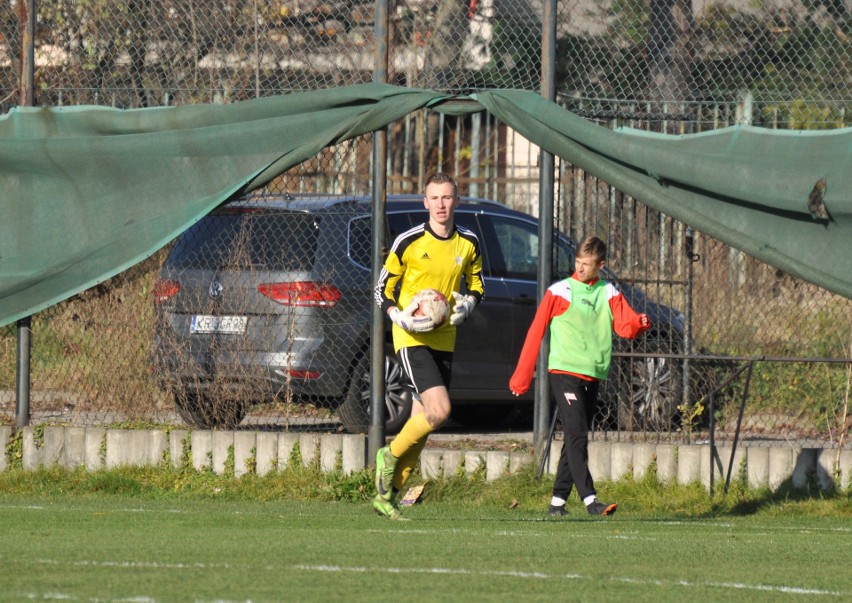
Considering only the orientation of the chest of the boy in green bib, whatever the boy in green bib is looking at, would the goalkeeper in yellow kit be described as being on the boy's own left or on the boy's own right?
on the boy's own right

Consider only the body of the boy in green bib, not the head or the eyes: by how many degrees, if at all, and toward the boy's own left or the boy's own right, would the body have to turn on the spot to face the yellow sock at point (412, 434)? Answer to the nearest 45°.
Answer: approximately 90° to the boy's own right

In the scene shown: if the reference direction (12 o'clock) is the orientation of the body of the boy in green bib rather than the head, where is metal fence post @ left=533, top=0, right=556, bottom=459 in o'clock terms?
The metal fence post is roughly at 7 o'clock from the boy in green bib.

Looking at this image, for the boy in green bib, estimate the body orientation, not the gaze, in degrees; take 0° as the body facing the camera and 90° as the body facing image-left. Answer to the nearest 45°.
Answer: approximately 315°

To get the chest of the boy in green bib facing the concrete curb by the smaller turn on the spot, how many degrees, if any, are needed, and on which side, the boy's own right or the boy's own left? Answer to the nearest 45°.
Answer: approximately 180°

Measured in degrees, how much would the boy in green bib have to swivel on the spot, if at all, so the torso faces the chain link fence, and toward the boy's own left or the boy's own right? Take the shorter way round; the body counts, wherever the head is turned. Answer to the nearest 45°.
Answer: approximately 180°
